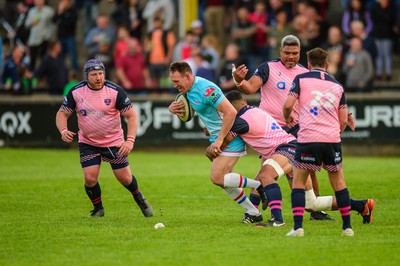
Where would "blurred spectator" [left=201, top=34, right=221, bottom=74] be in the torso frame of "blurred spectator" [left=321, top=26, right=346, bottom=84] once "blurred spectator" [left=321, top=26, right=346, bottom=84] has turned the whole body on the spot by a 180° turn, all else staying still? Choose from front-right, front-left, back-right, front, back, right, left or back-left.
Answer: left

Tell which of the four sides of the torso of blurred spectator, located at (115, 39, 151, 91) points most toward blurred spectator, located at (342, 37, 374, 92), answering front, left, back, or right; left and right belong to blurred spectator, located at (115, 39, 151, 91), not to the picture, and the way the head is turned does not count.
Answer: left

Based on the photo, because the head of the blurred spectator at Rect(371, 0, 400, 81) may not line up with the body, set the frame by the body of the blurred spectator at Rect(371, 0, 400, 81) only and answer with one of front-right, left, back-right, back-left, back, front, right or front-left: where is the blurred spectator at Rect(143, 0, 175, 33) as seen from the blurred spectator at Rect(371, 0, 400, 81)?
right

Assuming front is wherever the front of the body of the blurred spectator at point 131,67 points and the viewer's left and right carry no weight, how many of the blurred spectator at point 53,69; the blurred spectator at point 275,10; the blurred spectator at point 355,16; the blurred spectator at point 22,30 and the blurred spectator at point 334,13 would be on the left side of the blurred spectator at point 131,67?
3

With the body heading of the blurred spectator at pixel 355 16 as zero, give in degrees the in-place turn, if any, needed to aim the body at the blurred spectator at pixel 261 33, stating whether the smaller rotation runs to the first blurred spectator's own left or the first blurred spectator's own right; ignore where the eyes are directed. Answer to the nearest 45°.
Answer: approximately 90° to the first blurred spectator's own right

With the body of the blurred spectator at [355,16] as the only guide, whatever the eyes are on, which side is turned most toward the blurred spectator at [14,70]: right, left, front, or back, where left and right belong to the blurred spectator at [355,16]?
right

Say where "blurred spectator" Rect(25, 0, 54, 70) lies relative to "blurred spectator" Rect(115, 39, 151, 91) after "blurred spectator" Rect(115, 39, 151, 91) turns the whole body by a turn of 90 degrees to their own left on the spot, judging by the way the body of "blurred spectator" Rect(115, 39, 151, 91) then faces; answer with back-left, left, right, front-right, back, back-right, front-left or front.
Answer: back-left

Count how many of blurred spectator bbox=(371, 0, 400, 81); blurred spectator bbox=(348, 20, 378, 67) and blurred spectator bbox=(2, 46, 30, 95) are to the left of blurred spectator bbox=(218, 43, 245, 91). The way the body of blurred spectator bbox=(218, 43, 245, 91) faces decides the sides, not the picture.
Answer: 2

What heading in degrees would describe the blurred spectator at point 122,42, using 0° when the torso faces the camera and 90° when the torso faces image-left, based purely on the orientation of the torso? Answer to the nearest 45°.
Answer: approximately 0°
